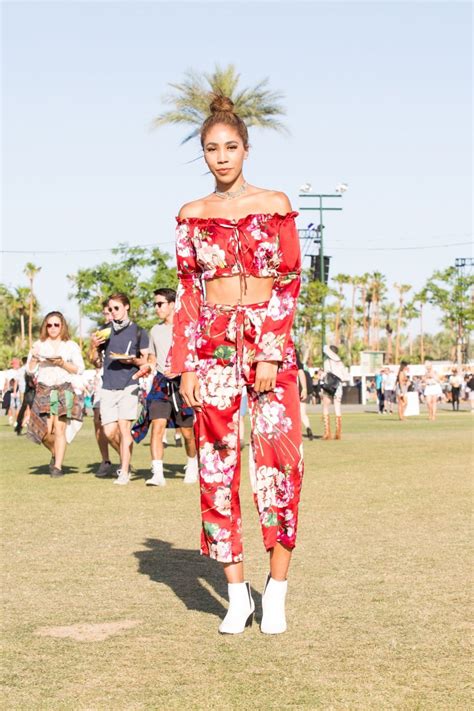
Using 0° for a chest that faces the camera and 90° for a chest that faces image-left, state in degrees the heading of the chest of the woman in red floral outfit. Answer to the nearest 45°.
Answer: approximately 0°

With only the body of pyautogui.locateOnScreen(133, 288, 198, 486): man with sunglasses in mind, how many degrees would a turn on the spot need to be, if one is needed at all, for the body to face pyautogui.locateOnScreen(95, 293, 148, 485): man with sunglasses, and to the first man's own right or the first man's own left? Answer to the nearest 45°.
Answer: approximately 45° to the first man's own right

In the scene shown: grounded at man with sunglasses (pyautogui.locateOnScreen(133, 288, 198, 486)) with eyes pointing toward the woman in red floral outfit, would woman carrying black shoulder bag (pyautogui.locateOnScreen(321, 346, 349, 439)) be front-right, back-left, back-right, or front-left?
back-left

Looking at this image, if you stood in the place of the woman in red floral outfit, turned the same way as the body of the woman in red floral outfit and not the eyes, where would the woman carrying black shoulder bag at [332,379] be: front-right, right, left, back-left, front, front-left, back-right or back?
back

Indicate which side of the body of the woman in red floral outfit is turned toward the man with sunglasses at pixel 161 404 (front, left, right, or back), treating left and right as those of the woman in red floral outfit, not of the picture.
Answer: back

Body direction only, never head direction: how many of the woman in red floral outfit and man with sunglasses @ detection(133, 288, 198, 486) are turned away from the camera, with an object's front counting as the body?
0

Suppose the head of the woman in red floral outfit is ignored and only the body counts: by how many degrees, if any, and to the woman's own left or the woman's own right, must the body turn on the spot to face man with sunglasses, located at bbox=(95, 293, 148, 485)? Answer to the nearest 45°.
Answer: approximately 180°

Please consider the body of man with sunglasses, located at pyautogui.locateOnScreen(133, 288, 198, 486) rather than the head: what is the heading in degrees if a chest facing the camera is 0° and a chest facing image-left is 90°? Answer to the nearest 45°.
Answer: approximately 45°
